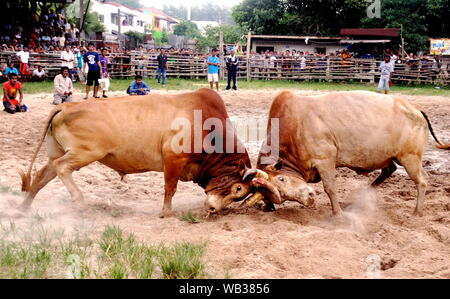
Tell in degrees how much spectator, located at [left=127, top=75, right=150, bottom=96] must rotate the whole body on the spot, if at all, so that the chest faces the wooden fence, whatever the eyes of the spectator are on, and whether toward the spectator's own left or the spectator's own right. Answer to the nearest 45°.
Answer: approximately 135° to the spectator's own left

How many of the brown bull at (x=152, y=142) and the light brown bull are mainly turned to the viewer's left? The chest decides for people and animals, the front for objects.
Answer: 1

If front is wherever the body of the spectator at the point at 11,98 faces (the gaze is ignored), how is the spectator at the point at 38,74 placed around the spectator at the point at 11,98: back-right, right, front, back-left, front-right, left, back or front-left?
back-left

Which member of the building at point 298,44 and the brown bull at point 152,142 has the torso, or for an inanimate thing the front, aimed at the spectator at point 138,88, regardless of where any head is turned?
the building

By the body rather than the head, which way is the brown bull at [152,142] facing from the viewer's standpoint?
to the viewer's right

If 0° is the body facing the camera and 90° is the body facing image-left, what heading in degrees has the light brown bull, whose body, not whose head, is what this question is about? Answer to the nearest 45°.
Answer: approximately 90°
